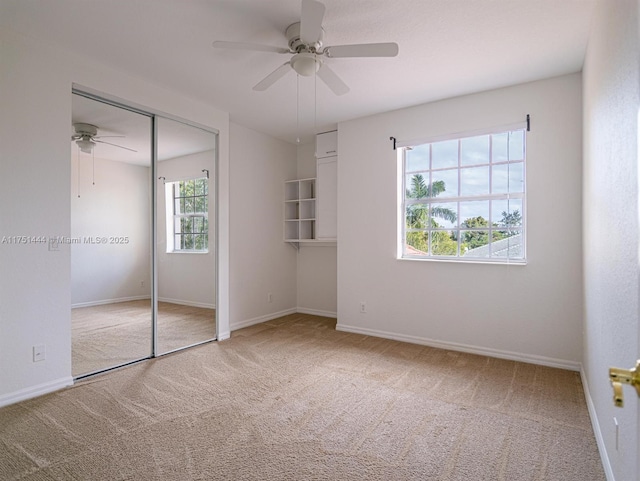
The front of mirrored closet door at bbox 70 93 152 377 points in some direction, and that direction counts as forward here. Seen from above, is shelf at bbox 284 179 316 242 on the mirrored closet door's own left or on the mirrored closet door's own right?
on the mirrored closet door's own left

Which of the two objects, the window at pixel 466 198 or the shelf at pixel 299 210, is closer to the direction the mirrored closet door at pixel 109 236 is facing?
the window

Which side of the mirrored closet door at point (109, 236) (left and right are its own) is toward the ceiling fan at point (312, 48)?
front

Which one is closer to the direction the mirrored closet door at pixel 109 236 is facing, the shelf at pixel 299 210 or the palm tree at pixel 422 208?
the palm tree

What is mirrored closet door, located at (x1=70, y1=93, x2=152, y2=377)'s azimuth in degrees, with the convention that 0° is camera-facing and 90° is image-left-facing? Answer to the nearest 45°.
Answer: approximately 315°

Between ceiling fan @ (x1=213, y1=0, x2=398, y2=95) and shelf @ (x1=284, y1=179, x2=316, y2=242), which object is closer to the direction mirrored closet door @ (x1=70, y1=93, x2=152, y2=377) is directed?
the ceiling fan
